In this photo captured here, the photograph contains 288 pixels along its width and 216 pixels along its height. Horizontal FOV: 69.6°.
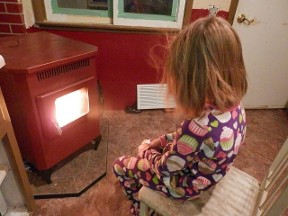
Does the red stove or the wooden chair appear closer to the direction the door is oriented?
the wooden chair

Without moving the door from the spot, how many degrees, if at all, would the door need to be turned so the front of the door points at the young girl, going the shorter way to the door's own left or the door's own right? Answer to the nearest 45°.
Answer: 0° — it already faces them

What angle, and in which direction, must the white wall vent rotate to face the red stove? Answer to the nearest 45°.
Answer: approximately 45° to its right

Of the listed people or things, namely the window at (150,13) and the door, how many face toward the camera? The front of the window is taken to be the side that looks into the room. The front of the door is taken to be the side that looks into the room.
2

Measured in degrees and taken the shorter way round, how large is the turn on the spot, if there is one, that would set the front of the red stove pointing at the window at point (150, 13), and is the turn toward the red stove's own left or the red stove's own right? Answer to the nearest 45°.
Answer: approximately 90° to the red stove's own left

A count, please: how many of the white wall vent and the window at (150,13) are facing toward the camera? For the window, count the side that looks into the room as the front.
2

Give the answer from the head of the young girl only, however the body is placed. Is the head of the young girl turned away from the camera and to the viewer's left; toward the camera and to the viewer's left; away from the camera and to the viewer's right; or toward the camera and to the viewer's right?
away from the camera and to the viewer's left

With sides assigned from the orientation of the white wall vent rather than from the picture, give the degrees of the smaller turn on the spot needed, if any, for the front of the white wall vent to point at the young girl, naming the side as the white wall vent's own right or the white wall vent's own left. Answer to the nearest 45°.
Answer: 0° — it already faces them

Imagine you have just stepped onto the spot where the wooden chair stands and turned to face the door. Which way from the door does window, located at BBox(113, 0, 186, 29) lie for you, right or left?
left

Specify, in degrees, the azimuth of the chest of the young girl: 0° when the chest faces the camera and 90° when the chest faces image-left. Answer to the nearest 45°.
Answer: approximately 135°
